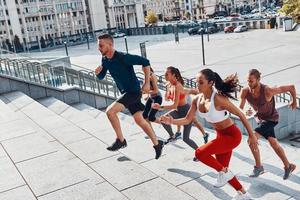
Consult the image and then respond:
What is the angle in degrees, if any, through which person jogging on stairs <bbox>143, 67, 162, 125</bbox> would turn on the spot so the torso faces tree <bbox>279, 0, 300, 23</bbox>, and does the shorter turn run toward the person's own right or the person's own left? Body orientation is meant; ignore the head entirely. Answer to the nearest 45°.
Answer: approximately 135° to the person's own right

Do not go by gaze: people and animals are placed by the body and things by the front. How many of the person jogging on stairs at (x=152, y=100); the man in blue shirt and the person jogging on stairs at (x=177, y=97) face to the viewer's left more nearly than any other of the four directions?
3

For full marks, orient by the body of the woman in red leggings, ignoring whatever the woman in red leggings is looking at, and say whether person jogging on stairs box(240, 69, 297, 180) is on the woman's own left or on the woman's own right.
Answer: on the woman's own right

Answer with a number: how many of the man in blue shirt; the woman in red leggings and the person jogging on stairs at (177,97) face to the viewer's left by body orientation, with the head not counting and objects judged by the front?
3

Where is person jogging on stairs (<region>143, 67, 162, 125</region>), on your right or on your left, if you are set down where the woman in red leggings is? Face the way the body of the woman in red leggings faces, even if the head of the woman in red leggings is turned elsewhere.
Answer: on your right

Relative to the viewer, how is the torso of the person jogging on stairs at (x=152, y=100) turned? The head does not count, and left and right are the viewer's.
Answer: facing to the left of the viewer

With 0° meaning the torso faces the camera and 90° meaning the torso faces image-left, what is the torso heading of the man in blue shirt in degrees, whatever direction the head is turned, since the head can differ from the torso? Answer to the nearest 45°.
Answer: approximately 90°

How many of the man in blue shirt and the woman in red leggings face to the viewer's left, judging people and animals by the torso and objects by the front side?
2

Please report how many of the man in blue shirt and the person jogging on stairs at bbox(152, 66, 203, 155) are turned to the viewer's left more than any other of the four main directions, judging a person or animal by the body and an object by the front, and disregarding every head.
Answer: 2
